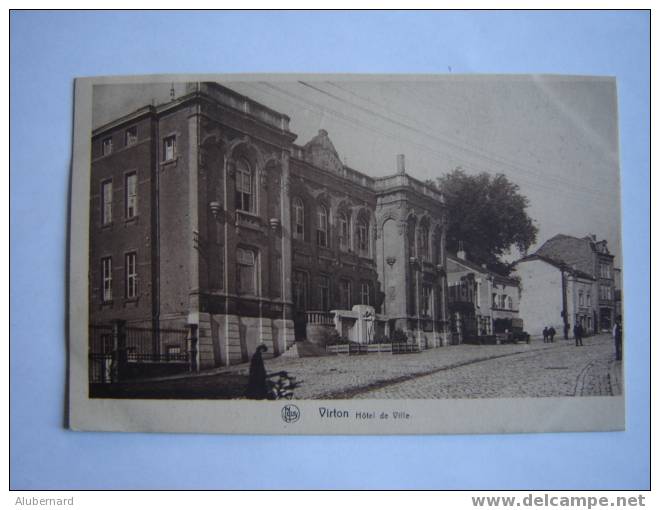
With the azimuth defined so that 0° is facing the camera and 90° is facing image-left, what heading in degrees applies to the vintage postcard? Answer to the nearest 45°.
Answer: approximately 0°
